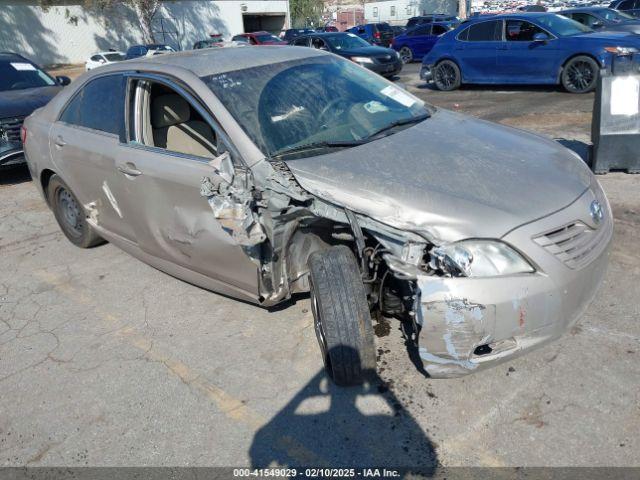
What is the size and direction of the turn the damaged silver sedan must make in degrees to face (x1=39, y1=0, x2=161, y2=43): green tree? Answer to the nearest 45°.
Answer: approximately 135° to its left

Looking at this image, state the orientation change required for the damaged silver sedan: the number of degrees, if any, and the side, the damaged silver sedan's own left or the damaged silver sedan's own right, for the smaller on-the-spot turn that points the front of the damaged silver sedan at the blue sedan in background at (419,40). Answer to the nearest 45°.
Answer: approximately 135° to the damaged silver sedan's own left

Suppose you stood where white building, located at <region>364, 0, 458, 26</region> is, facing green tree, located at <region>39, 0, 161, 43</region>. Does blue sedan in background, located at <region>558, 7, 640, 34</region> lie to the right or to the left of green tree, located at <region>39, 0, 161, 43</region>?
left

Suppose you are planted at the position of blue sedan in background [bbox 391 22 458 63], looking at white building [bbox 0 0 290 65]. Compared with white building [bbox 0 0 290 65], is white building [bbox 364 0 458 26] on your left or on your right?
right

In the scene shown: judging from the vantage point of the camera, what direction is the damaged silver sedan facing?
facing the viewer and to the right of the viewer

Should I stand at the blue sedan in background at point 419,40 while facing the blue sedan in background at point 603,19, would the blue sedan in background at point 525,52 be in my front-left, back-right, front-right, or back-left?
front-right

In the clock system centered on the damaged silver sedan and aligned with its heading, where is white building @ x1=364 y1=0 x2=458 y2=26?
The white building is roughly at 8 o'clock from the damaged silver sedan.

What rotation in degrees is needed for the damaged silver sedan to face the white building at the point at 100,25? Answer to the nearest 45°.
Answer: approximately 135° to its left

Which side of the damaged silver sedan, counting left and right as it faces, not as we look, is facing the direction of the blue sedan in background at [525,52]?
left

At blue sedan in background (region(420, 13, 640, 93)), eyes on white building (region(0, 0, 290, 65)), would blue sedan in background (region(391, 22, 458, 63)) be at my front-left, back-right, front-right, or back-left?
front-right

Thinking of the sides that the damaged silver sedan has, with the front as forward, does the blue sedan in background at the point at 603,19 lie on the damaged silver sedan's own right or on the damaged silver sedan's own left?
on the damaged silver sedan's own left
